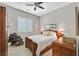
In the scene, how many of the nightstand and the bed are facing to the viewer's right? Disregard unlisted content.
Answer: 0

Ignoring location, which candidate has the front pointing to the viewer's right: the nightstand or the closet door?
the closet door

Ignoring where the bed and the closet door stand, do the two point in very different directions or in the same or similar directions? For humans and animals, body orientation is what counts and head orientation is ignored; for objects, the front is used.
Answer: very different directions

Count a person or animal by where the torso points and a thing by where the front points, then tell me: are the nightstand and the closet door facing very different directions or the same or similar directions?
very different directions

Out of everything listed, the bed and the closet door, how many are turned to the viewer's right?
1

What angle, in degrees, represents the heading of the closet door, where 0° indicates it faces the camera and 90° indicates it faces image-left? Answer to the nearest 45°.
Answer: approximately 270°

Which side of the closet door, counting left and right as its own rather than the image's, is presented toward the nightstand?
front

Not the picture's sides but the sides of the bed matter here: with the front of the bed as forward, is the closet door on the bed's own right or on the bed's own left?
on the bed's own right

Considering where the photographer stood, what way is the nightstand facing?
facing the viewer and to the left of the viewer

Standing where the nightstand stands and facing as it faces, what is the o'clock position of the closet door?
The closet door is roughly at 1 o'clock from the nightstand.

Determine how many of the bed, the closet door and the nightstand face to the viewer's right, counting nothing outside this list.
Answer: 1
